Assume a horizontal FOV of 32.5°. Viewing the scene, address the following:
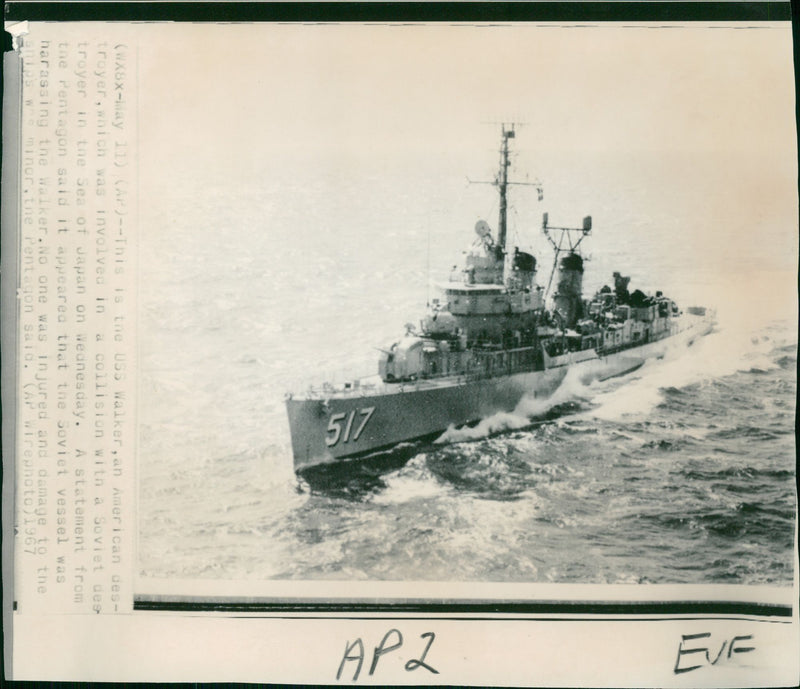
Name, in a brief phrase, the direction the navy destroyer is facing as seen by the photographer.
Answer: facing the viewer and to the left of the viewer
